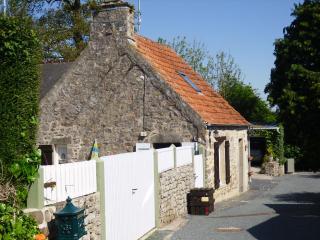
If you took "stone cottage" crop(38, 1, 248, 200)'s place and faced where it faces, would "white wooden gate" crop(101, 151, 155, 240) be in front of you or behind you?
in front

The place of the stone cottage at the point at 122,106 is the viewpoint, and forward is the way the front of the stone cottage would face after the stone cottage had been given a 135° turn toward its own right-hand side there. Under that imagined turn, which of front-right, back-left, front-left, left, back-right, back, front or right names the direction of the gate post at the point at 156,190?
left

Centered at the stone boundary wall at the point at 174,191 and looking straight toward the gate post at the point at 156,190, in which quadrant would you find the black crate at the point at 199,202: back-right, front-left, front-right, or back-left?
back-left

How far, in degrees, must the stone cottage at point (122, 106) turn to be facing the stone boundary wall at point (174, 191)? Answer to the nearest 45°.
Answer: approximately 45° to its right

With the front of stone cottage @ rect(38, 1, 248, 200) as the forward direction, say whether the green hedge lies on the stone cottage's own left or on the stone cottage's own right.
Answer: on the stone cottage's own right

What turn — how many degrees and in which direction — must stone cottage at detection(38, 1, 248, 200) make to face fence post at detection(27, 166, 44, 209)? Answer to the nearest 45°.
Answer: approximately 45° to its right

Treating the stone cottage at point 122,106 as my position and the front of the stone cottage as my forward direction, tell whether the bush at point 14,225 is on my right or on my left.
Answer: on my right

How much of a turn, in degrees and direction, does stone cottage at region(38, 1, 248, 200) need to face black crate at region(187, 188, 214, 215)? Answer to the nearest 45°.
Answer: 0° — it already faces it

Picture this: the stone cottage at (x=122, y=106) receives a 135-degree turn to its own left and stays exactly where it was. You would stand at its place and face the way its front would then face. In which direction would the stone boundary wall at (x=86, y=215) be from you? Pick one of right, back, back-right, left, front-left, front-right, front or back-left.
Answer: back
